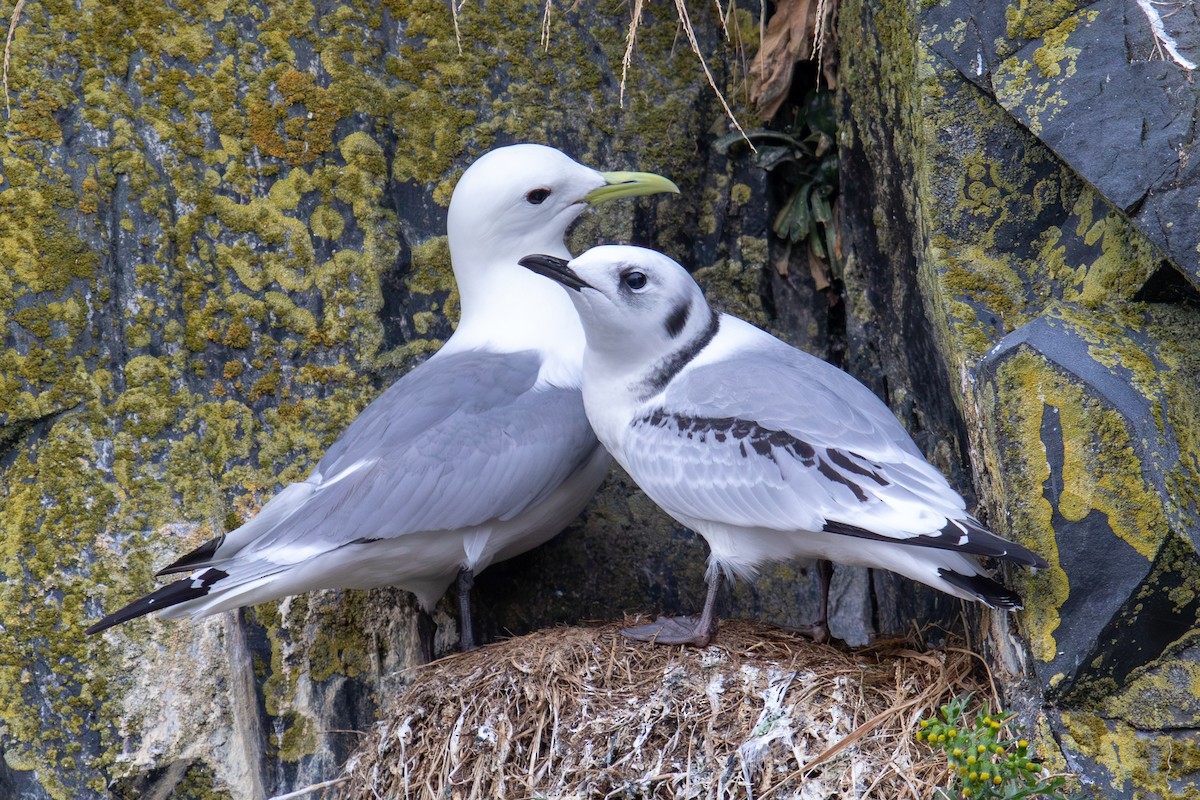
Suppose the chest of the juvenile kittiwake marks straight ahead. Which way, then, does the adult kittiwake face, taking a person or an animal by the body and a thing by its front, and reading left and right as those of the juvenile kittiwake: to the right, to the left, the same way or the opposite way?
the opposite way

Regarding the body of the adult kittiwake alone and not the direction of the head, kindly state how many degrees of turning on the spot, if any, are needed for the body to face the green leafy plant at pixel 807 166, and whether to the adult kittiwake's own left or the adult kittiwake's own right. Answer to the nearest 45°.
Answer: approximately 45° to the adult kittiwake's own left

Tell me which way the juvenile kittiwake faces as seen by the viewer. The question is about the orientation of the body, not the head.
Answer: to the viewer's left

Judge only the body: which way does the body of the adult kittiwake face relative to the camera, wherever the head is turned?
to the viewer's right

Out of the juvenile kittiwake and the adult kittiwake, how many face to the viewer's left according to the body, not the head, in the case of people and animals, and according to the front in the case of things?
1

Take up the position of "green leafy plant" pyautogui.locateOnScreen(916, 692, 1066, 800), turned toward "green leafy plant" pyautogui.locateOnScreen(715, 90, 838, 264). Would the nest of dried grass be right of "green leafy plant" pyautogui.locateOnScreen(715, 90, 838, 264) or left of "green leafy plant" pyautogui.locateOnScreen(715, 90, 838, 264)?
left

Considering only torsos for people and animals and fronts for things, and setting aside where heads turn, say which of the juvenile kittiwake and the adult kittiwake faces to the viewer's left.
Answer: the juvenile kittiwake

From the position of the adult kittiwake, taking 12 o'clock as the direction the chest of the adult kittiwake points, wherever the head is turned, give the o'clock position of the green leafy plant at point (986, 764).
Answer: The green leafy plant is roughly at 2 o'clock from the adult kittiwake.
